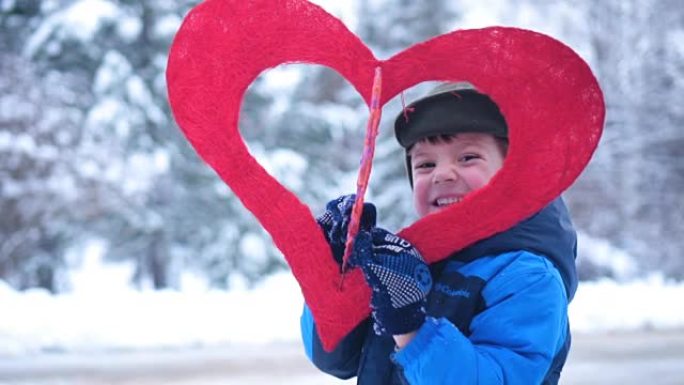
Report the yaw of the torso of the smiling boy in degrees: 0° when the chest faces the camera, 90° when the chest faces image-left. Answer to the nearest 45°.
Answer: approximately 45°
